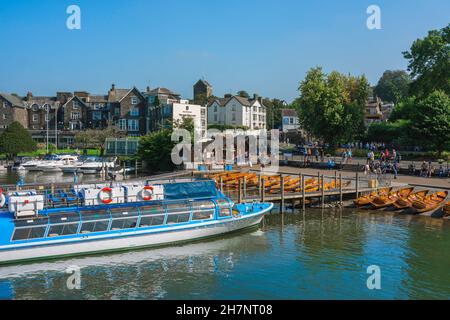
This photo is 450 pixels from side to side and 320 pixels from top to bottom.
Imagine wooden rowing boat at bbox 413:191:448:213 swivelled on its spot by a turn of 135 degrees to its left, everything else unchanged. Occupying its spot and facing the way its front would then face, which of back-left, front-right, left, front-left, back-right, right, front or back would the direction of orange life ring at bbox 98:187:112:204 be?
front-left

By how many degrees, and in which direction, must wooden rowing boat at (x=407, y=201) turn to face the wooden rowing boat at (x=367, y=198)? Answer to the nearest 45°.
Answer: approximately 135° to its left

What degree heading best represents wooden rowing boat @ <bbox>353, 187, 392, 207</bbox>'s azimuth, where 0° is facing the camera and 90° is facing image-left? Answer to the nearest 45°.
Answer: approximately 225°

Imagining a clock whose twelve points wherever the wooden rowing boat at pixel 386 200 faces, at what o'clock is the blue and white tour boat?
The blue and white tour boat is roughly at 6 o'clock from the wooden rowing boat.

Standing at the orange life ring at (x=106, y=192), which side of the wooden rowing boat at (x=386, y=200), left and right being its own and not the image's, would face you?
back

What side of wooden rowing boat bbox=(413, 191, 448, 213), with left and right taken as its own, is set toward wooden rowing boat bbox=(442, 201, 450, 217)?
right

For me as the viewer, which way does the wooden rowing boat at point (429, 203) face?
facing away from the viewer and to the right of the viewer

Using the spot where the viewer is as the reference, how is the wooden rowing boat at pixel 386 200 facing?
facing away from the viewer and to the right of the viewer

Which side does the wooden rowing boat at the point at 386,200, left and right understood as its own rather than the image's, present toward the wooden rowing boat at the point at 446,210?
right

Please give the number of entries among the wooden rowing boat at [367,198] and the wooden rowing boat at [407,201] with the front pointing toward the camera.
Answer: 0

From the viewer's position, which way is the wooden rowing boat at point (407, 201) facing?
facing away from the viewer and to the right of the viewer

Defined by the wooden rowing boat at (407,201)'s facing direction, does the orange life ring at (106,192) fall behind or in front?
behind

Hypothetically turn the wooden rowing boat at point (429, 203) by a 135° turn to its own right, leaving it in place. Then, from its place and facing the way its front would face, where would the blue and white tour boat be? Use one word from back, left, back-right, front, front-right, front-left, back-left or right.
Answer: front-right

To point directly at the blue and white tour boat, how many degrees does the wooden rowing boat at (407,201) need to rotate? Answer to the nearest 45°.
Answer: approximately 180°
